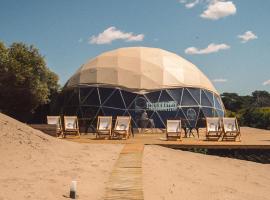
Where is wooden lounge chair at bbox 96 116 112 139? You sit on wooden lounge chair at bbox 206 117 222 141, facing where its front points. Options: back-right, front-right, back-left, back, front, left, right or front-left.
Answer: right

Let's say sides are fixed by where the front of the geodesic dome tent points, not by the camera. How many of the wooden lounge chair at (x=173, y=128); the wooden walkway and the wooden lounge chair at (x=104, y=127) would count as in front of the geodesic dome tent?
3

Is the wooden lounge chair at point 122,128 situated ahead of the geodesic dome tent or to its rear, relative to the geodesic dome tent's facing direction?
ahead

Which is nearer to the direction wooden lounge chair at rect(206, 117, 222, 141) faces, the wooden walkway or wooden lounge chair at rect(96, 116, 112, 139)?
the wooden walkway

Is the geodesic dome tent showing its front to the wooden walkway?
yes

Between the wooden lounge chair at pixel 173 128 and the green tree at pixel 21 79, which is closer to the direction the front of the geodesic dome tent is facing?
the wooden lounge chair

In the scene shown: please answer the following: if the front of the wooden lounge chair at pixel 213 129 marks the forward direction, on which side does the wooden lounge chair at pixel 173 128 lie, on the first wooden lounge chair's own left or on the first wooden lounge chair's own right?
on the first wooden lounge chair's own right

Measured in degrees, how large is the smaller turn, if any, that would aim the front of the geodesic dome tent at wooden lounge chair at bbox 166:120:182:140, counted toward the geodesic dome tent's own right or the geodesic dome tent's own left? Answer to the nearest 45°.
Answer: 0° — it already faces it

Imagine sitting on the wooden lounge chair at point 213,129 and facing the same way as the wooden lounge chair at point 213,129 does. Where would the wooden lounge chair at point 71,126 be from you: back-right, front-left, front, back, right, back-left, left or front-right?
right

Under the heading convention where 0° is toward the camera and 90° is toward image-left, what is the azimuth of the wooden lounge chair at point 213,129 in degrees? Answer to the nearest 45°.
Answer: approximately 0°

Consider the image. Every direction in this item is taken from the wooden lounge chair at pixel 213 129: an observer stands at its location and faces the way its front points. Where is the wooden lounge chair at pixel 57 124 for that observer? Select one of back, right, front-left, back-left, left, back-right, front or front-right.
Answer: right

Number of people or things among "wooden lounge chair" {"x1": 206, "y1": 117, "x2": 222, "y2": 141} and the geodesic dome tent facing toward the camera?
2

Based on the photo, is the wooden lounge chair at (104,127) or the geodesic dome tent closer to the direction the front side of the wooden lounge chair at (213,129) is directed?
the wooden lounge chair
